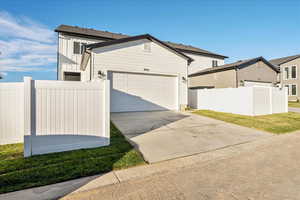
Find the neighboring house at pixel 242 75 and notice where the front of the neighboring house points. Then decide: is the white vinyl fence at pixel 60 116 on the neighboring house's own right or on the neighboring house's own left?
on the neighboring house's own right

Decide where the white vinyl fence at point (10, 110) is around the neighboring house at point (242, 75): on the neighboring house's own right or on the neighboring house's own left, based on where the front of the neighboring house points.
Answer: on the neighboring house's own right

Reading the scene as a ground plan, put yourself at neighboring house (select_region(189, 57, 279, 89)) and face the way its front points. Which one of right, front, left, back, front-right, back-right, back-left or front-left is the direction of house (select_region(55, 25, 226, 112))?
right

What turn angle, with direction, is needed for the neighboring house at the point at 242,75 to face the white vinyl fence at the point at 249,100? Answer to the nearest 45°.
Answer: approximately 45° to its right

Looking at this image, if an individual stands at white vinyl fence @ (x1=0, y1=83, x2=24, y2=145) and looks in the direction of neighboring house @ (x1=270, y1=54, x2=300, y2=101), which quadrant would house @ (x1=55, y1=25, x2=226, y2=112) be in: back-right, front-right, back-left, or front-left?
front-left

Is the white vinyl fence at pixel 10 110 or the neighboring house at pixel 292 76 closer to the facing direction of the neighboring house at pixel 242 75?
the white vinyl fence

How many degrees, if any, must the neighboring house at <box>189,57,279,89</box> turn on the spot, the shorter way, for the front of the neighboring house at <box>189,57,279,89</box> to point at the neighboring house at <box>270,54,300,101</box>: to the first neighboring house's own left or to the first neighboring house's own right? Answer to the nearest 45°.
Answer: approximately 90° to the first neighboring house's own left

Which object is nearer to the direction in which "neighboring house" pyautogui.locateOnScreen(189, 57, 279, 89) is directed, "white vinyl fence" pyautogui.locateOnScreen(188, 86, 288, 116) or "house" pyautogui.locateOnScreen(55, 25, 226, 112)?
the white vinyl fence
